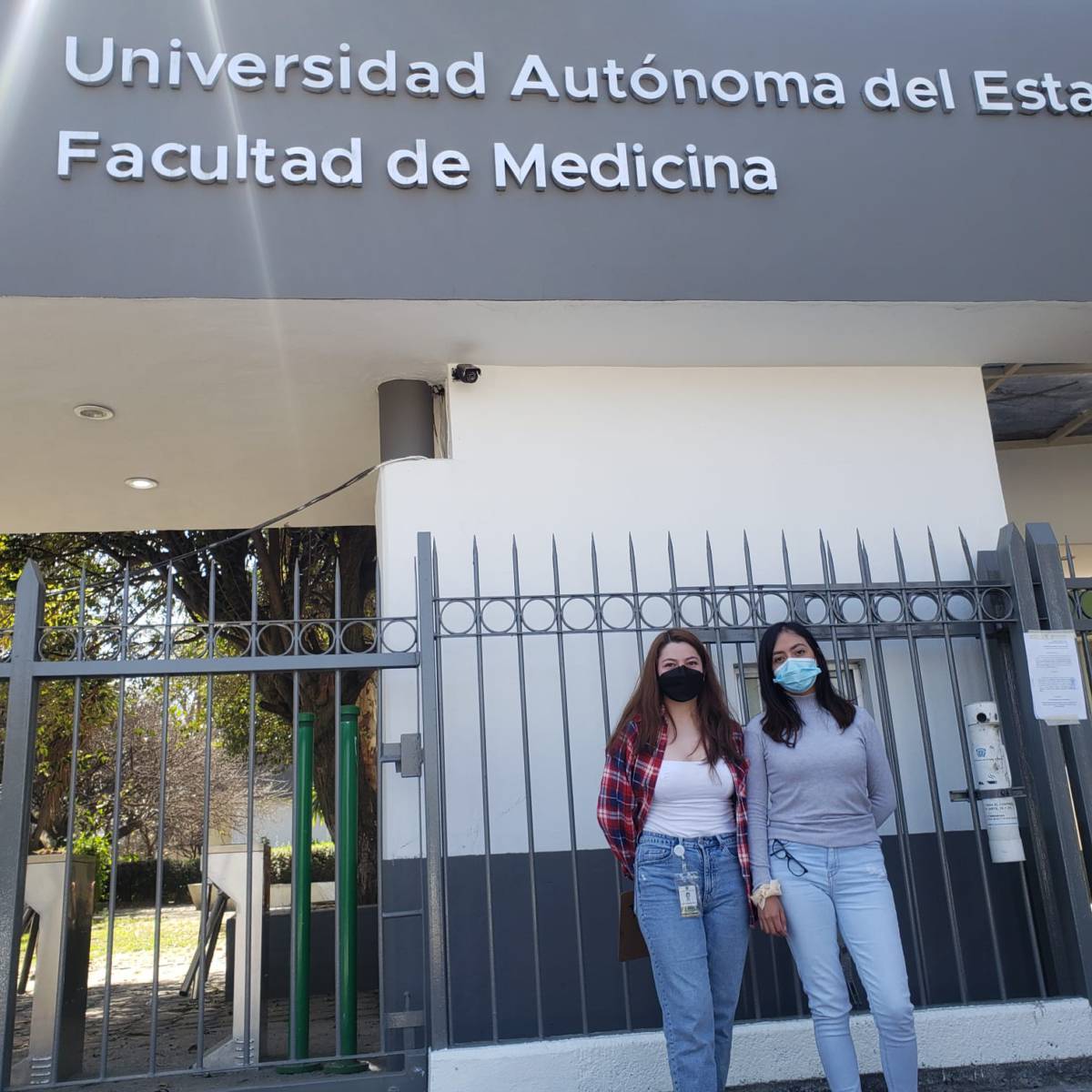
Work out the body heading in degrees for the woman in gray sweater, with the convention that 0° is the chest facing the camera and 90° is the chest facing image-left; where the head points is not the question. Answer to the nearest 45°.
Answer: approximately 0°

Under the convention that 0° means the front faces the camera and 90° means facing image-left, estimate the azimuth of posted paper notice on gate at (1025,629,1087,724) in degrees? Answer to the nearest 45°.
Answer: approximately 0°

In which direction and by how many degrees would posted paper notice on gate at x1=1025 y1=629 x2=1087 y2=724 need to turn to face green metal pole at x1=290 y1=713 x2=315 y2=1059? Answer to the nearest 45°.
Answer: approximately 90° to its right

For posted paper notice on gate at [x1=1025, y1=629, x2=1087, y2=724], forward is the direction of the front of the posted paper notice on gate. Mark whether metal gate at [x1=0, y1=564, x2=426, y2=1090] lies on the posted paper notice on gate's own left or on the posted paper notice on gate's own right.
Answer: on the posted paper notice on gate's own right

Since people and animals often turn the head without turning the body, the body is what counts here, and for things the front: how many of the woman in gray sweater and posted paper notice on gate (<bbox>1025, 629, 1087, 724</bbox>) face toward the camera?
2

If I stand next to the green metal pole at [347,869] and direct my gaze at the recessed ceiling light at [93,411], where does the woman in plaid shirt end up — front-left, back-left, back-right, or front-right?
back-left

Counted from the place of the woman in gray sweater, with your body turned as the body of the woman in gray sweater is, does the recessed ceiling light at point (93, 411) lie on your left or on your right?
on your right

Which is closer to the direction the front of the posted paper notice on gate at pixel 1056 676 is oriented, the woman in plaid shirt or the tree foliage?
the woman in plaid shirt

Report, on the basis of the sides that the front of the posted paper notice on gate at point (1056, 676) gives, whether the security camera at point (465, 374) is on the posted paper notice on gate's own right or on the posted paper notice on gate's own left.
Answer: on the posted paper notice on gate's own right

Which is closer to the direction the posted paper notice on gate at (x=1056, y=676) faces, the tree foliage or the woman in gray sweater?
the woman in gray sweater
